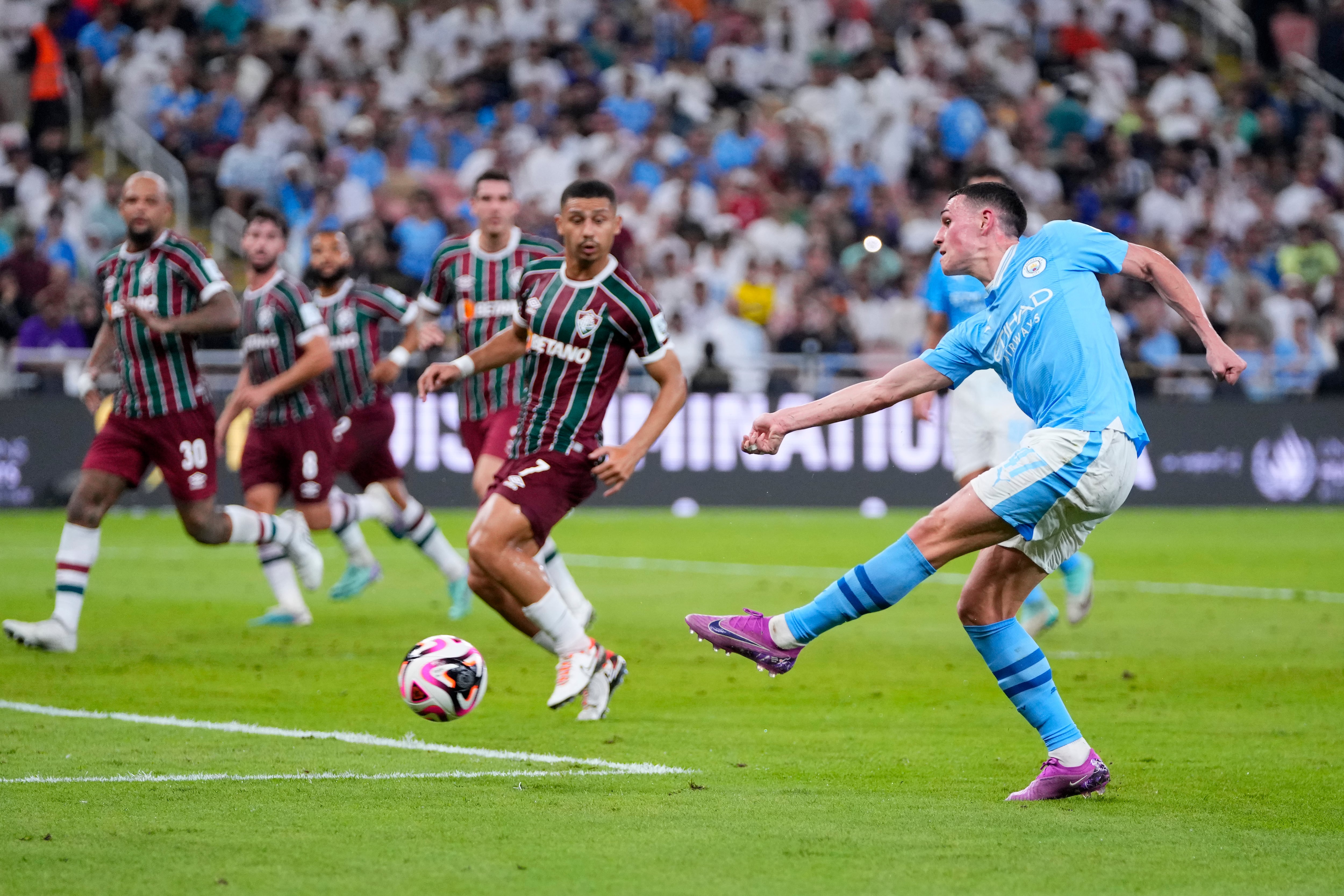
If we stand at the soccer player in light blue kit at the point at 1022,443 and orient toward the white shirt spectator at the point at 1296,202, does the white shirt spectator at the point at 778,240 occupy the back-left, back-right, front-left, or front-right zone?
front-left

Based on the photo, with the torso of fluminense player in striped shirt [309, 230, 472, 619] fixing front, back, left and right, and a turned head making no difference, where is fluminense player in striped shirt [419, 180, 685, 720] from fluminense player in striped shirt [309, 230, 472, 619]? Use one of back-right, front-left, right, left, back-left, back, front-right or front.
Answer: front-left

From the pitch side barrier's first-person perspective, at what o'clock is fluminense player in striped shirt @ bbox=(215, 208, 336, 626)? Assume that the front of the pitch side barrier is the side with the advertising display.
The fluminense player in striped shirt is roughly at 1 o'clock from the pitch side barrier.

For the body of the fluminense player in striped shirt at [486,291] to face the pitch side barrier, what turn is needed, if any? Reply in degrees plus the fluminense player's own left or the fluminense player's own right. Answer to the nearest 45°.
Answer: approximately 180°

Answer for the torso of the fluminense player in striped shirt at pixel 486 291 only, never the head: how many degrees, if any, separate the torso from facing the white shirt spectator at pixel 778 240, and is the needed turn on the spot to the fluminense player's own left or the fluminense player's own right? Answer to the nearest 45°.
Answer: approximately 180°

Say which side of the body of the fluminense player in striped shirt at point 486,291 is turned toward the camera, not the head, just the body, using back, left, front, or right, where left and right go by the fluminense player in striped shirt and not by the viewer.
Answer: front

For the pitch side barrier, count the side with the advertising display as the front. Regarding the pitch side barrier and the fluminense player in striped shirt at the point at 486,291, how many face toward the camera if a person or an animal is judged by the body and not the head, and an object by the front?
2

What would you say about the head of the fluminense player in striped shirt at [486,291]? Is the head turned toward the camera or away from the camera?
toward the camera

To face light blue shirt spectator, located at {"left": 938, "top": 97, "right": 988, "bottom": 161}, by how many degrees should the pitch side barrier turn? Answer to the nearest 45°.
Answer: approximately 135° to its left

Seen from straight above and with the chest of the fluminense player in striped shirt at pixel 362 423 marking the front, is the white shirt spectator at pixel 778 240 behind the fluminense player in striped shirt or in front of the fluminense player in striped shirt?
behind

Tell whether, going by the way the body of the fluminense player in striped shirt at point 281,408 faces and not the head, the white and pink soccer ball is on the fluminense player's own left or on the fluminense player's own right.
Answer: on the fluminense player's own left

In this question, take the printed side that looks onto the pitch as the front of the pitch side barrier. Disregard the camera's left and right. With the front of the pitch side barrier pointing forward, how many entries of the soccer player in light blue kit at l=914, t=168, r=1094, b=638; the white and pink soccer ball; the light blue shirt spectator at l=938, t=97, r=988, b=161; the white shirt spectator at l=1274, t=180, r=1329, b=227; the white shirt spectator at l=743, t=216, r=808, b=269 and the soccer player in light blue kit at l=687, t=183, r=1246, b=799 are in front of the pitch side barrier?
3

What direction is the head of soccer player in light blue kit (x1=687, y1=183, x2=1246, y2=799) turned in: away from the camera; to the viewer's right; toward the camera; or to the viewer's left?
to the viewer's left
